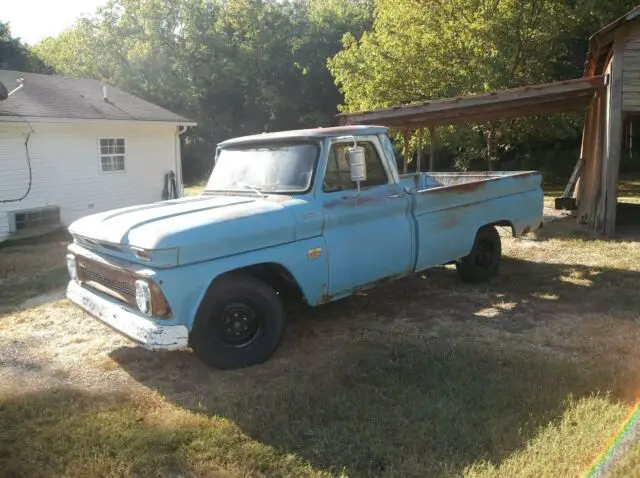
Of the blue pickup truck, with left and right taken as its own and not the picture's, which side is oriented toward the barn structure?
back

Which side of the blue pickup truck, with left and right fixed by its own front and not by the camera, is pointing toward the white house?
right

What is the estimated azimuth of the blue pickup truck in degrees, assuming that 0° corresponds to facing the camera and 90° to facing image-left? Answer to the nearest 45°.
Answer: approximately 45°
